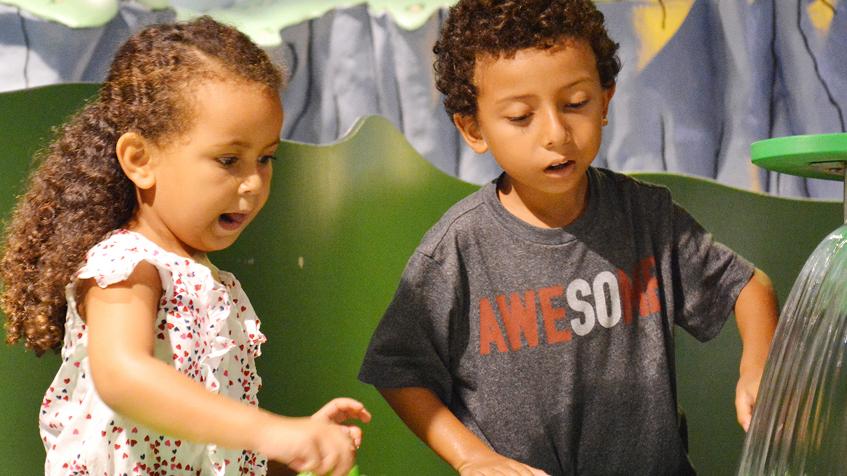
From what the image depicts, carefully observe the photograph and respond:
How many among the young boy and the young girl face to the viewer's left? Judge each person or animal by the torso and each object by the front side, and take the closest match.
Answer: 0

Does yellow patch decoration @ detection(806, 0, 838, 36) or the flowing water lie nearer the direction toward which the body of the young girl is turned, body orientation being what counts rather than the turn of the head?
the flowing water

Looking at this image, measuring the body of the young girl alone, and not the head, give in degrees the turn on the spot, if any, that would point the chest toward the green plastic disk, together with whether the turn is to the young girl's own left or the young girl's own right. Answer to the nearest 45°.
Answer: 0° — they already face it

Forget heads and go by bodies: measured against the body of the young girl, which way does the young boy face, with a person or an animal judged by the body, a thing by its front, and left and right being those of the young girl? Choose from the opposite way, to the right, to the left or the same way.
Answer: to the right

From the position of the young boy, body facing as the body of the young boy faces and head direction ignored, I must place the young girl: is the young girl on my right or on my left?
on my right

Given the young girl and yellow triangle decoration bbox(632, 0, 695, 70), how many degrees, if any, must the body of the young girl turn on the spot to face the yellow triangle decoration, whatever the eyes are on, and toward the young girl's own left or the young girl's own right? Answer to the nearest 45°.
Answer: approximately 90° to the young girl's own left

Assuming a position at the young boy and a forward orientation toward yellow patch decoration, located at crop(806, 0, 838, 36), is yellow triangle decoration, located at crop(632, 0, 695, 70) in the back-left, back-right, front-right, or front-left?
front-left

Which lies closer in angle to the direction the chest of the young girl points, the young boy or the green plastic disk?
the green plastic disk

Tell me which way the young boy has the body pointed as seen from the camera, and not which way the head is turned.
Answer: toward the camera

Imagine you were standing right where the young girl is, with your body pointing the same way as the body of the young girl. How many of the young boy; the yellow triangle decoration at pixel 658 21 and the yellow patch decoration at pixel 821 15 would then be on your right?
0

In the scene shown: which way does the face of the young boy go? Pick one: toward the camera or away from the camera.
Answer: toward the camera

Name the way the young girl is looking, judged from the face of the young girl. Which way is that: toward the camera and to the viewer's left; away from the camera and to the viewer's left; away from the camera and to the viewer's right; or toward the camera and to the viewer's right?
toward the camera and to the viewer's right

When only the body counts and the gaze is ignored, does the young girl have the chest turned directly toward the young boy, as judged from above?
no

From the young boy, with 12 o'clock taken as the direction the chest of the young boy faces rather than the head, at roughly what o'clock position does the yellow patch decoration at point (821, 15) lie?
The yellow patch decoration is roughly at 8 o'clock from the young boy.

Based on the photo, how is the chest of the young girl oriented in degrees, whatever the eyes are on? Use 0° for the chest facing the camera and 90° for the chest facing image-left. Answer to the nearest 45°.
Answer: approximately 315°
